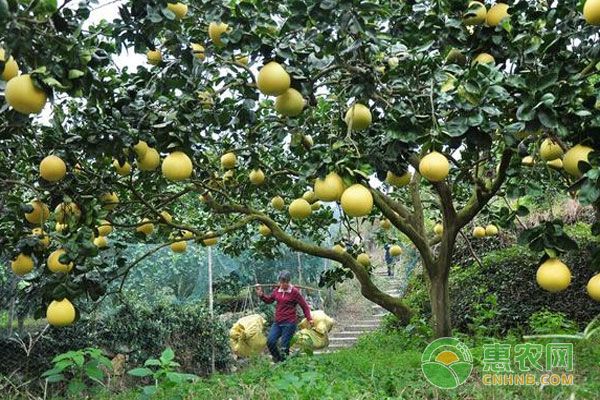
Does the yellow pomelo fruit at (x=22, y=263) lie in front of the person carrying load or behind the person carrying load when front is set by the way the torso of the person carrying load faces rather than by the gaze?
in front

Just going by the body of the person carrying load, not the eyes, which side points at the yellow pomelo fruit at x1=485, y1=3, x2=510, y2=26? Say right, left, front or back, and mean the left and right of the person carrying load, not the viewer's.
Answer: front

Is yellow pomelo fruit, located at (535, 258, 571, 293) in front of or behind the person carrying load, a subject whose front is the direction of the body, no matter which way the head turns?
in front

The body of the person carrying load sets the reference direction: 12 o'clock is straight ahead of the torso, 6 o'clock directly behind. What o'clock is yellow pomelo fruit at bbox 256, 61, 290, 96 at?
The yellow pomelo fruit is roughly at 12 o'clock from the person carrying load.

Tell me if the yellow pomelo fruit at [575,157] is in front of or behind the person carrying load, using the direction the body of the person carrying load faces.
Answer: in front

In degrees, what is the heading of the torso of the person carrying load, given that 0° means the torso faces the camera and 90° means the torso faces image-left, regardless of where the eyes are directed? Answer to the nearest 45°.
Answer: approximately 0°

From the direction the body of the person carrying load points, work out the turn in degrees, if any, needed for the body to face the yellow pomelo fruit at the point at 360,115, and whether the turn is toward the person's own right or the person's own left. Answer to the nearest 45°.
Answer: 0° — they already face it

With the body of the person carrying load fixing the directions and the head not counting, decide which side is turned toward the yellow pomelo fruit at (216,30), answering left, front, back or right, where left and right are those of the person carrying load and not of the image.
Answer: front
